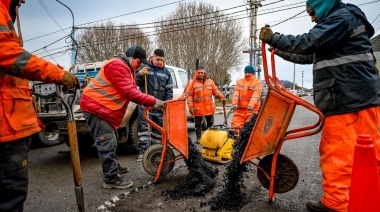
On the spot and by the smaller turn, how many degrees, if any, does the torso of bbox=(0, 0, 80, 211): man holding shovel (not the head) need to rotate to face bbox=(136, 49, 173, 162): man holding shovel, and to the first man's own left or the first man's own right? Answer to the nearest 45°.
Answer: approximately 45° to the first man's own left

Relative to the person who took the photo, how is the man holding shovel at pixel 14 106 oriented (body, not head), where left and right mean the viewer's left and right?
facing to the right of the viewer

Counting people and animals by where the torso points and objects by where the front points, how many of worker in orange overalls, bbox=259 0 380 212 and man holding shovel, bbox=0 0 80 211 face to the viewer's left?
1

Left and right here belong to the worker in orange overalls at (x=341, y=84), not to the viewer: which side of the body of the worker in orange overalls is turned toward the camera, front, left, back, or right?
left

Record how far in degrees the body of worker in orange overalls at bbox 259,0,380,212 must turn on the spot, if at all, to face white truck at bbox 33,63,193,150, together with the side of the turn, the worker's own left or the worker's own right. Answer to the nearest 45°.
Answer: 0° — they already face it

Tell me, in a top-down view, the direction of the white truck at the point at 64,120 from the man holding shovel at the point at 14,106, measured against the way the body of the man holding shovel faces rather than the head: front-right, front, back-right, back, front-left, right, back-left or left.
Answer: left

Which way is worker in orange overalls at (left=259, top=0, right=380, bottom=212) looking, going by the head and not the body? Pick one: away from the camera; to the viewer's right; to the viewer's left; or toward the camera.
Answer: to the viewer's left

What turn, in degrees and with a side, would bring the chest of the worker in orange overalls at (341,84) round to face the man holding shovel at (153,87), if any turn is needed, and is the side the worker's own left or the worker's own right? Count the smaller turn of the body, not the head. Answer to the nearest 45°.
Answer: approximately 45° to the worker's own right

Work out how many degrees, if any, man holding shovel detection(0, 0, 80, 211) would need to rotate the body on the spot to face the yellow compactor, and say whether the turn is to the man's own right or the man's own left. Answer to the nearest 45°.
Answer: approximately 45° to the man's own left

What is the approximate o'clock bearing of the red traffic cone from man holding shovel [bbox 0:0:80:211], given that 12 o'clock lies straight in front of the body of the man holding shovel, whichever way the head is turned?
The red traffic cone is roughly at 1 o'clock from the man holding shovel.

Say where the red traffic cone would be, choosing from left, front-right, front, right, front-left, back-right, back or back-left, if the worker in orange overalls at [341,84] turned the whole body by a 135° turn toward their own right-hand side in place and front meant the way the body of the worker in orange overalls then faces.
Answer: back-right

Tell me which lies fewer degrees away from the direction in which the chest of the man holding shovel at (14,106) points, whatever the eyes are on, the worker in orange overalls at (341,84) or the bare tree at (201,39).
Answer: the worker in orange overalls
